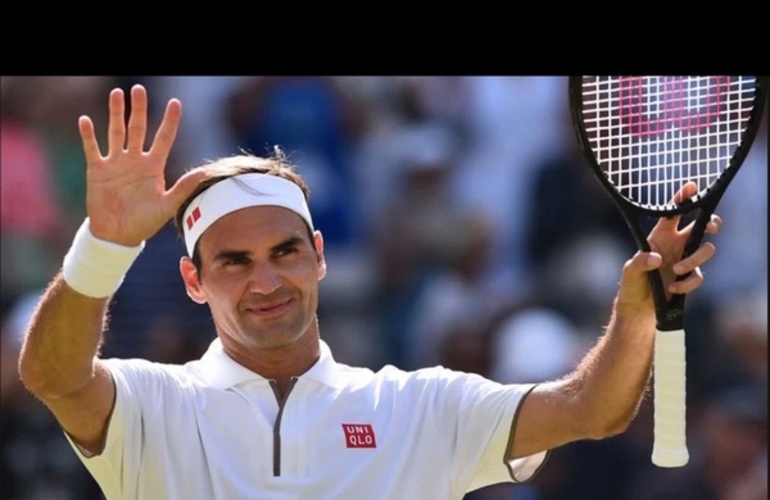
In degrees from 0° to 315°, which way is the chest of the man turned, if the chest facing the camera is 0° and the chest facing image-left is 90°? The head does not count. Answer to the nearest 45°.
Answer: approximately 0°
